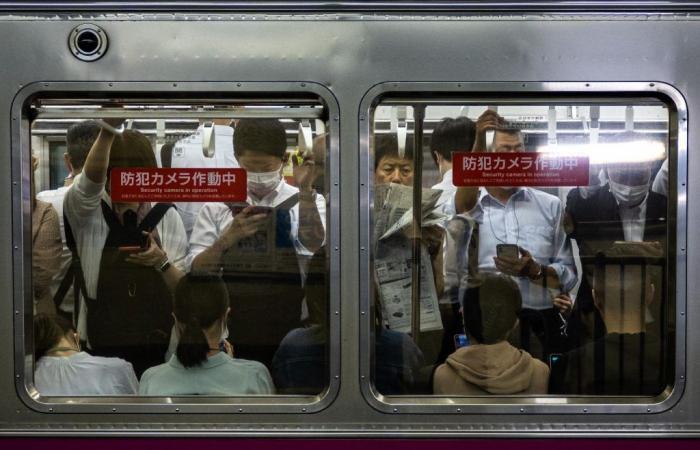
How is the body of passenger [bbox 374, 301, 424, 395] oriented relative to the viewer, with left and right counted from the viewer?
facing away from the viewer

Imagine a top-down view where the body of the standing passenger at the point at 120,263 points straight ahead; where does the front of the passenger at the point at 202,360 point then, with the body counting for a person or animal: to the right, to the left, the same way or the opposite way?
the opposite way

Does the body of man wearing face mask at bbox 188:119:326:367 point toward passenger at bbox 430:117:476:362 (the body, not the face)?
no

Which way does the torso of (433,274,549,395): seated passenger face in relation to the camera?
away from the camera

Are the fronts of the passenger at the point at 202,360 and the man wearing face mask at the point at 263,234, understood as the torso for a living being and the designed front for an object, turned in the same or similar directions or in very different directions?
very different directions

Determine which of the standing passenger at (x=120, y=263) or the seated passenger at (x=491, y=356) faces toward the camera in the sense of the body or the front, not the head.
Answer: the standing passenger

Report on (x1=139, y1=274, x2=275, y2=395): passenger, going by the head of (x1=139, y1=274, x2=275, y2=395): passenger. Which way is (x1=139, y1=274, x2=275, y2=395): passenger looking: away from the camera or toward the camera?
away from the camera

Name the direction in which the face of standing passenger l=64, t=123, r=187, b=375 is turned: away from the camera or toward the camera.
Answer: toward the camera

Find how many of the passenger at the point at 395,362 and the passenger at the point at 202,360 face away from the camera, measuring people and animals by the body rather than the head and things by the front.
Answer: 2

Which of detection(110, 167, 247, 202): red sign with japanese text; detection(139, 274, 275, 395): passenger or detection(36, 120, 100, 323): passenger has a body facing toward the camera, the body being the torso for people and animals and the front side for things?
the red sign with japanese text

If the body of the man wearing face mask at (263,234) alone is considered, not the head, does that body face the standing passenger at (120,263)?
no

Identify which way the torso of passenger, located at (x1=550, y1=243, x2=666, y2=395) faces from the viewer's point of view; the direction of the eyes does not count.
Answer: away from the camera

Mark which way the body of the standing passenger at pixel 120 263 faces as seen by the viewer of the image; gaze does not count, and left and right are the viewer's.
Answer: facing the viewer

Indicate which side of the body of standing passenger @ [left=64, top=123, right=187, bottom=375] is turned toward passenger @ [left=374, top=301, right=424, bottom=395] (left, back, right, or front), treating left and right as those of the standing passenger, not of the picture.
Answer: left

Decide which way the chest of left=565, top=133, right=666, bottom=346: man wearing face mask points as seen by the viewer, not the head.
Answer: toward the camera

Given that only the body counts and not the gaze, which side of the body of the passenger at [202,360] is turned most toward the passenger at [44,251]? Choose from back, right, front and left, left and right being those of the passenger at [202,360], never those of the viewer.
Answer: left

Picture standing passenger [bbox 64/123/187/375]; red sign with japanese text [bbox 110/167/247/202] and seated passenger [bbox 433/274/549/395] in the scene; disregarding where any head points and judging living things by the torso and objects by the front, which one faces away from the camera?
the seated passenger

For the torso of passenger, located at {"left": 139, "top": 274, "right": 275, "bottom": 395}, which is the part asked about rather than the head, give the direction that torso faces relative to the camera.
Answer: away from the camera

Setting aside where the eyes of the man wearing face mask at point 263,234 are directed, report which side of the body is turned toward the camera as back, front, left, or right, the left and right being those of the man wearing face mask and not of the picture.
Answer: front

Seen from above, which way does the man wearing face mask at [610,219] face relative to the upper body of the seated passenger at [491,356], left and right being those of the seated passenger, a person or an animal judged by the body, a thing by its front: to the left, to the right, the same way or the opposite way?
the opposite way

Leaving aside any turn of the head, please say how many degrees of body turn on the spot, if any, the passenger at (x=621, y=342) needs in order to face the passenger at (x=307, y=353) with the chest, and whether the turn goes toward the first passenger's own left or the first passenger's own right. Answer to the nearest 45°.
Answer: approximately 90° to the first passenger's own left
